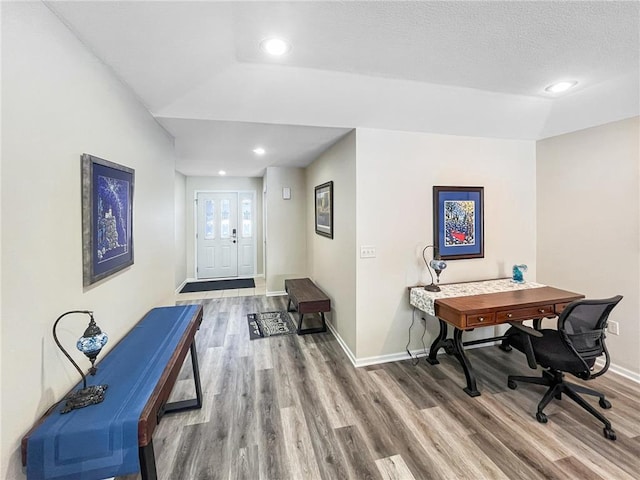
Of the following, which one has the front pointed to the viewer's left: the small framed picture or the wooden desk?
the small framed picture

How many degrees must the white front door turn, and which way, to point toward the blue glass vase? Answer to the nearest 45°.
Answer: approximately 45° to its left

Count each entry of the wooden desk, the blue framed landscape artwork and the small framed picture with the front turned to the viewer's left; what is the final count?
1

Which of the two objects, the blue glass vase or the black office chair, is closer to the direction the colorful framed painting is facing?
the black office chair

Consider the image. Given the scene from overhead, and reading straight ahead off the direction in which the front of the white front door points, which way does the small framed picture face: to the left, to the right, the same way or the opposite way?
to the right

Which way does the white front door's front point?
toward the camera

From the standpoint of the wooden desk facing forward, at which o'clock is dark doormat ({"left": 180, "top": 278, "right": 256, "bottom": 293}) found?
The dark doormat is roughly at 5 o'clock from the wooden desk.

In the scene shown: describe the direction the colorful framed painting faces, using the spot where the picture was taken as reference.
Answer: facing the viewer and to the right of the viewer

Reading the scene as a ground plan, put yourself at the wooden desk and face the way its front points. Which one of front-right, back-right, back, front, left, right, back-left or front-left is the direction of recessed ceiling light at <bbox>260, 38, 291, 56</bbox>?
right

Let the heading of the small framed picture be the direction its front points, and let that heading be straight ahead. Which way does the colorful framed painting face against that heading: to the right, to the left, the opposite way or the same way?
to the left

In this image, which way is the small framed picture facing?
to the viewer's left

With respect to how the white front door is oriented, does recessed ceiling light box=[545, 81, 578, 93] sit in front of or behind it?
in front

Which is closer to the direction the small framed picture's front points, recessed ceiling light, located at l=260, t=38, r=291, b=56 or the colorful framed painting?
the recessed ceiling light

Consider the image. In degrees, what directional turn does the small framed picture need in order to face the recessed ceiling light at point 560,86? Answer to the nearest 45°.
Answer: approximately 135° to its left

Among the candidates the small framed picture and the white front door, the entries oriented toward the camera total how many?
1

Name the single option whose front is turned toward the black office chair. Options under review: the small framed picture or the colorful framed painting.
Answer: the colorful framed painting
